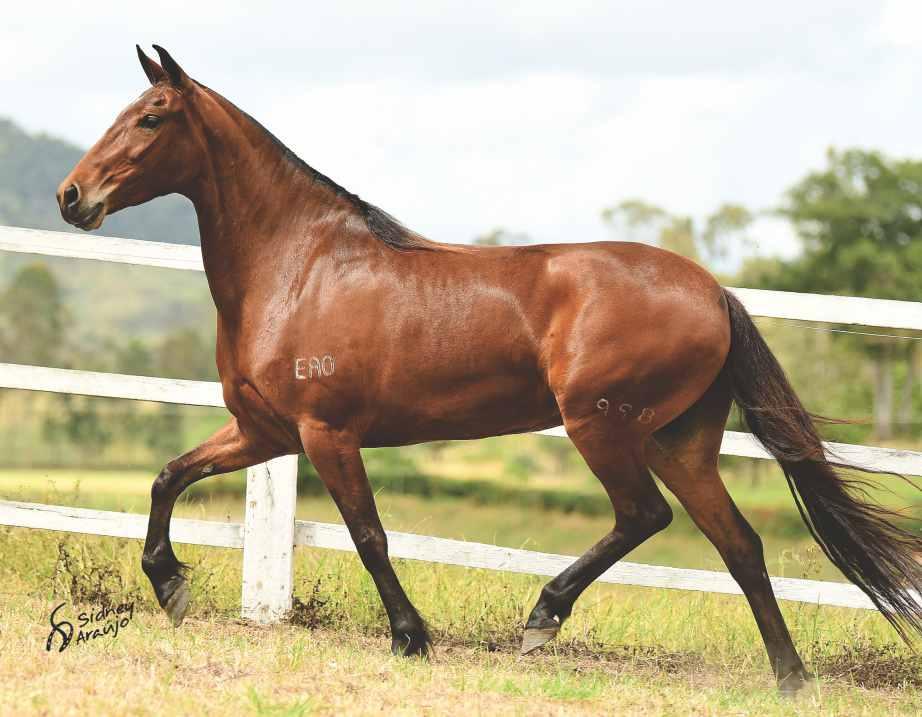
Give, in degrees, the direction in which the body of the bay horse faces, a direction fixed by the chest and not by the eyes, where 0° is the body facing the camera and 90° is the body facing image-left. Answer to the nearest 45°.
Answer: approximately 90°
